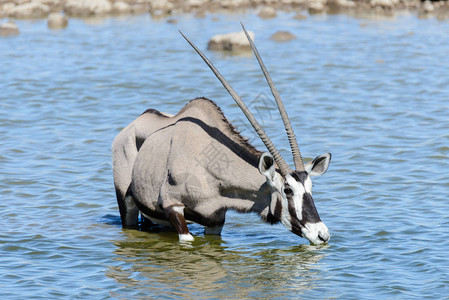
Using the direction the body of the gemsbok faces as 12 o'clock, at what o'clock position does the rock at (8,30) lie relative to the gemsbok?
The rock is roughly at 7 o'clock from the gemsbok.

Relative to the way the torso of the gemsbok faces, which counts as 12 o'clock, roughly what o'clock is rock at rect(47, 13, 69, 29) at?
The rock is roughly at 7 o'clock from the gemsbok.

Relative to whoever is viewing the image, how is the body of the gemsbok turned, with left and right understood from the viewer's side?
facing the viewer and to the right of the viewer

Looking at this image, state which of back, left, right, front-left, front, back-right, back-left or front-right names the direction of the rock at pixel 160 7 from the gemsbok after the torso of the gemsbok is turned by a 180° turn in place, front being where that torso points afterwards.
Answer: front-right

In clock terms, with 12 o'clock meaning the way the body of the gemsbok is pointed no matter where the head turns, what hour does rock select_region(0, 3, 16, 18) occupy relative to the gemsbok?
The rock is roughly at 7 o'clock from the gemsbok.

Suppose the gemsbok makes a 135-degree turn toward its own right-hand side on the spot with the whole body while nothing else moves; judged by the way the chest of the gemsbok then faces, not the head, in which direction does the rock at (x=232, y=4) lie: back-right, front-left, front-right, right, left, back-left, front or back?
right

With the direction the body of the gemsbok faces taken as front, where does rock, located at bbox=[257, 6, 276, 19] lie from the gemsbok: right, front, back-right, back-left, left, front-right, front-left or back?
back-left

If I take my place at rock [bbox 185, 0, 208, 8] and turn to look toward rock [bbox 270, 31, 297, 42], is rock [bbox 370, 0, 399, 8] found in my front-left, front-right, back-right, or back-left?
front-left

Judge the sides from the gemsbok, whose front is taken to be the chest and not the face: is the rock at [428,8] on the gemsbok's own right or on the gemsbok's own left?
on the gemsbok's own left

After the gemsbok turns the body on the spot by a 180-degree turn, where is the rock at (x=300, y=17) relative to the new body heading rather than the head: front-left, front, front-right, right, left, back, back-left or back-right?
front-right

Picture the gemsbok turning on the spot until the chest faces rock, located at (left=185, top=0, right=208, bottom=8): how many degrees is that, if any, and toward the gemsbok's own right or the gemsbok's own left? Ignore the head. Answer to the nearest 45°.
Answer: approximately 135° to the gemsbok's own left

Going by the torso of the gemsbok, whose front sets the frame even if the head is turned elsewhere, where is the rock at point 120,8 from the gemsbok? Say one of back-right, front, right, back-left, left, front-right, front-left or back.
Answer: back-left

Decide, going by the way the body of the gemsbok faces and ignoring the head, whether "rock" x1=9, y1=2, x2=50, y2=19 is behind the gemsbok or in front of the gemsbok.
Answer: behind

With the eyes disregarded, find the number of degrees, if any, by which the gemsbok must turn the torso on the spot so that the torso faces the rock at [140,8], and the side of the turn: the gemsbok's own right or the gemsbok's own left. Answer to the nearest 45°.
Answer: approximately 135° to the gemsbok's own left

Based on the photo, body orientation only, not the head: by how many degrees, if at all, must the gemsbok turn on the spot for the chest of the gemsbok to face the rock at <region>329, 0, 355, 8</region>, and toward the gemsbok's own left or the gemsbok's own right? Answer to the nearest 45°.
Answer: approximately 135° to the gemsbok's own left

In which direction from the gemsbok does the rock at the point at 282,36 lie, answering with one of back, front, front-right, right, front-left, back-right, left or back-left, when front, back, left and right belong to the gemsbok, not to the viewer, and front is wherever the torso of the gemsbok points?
back-left

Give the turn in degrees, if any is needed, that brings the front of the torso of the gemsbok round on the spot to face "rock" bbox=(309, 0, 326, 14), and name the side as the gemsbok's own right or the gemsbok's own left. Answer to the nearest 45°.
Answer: approximately 135° to the gemsbok's own left

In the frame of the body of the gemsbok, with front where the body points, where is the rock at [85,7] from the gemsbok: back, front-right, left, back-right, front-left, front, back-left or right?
back-left

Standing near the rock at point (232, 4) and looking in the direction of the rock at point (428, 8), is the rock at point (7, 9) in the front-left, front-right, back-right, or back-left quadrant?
back-right
